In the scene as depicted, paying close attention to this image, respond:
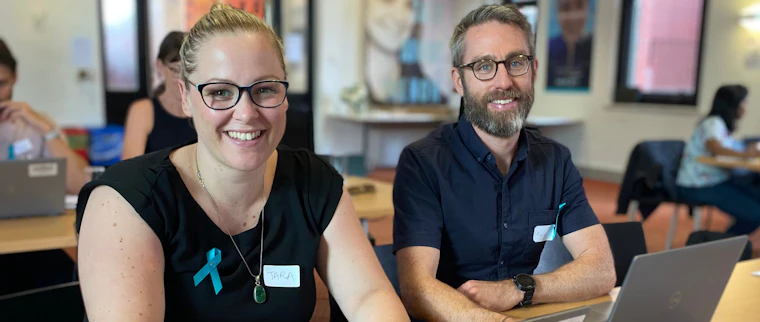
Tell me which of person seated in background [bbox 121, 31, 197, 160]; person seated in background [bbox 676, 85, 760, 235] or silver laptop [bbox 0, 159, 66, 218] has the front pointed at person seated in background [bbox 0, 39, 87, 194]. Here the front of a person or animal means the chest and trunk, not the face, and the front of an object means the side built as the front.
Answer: the silver laptop

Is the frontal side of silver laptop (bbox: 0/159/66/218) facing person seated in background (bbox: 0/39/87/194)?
yes

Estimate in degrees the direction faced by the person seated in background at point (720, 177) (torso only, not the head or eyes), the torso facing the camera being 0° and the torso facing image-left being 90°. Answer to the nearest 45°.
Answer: approximately 270°

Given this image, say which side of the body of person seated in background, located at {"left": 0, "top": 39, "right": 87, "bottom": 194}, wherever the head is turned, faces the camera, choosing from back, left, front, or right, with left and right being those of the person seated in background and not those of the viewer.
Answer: front

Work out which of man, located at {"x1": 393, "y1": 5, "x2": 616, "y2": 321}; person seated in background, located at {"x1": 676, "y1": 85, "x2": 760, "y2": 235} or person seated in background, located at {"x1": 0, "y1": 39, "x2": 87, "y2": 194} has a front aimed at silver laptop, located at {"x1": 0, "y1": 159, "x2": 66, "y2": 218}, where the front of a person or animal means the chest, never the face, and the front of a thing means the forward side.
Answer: person seated in background, located at {"x1": 0, "y1": 39, "x2": 87, "y2": 194}

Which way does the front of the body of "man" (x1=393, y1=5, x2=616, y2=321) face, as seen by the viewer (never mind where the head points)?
toward the camera

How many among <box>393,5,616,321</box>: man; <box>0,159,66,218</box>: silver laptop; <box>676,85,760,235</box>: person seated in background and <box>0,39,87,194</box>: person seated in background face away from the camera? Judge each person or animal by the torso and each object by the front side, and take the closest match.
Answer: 1

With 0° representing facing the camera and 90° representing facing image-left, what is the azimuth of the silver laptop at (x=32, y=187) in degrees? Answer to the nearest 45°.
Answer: approximately 180°
